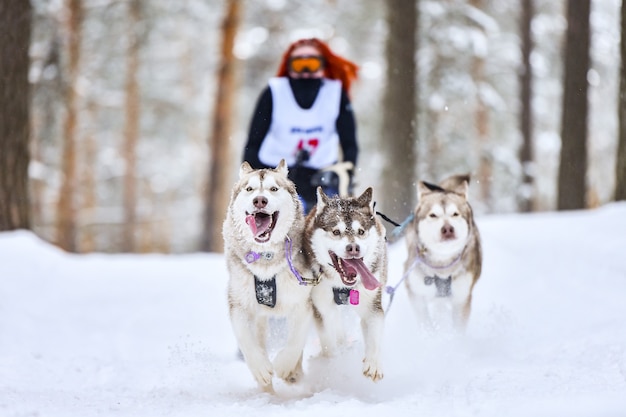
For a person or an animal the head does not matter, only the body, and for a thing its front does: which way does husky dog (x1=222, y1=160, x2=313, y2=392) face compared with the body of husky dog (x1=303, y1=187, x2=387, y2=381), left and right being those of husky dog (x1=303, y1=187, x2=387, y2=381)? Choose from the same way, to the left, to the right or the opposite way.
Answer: the same way

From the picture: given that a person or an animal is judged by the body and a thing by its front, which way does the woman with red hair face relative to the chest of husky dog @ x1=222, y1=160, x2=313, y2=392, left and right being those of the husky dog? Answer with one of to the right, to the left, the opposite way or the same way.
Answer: the same way

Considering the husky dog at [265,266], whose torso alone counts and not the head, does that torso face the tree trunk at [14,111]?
no

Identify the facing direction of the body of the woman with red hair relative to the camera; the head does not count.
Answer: toward the camera

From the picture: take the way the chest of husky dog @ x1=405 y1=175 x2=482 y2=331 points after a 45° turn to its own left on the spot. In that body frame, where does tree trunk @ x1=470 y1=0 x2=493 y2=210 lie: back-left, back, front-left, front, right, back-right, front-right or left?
back-left

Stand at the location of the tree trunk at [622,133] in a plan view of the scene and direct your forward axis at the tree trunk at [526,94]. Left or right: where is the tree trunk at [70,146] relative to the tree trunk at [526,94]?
left

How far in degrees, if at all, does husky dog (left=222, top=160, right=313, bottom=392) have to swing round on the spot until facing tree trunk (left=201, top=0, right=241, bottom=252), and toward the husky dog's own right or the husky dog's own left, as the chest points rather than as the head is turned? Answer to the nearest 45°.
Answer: approximately 180°

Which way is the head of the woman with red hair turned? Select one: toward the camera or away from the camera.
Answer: toward the camera

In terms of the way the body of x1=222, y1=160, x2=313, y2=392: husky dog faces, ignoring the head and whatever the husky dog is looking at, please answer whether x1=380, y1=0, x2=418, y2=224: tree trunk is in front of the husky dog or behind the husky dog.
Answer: behind

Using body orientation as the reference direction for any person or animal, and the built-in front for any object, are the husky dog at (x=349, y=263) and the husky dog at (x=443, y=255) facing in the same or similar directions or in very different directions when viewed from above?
same or similar directions

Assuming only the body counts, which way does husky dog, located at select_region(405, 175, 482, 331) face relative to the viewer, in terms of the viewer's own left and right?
facing the viewer

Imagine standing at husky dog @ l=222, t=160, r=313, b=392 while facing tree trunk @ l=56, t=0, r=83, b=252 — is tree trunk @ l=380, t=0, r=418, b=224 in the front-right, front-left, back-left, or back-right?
front-right
